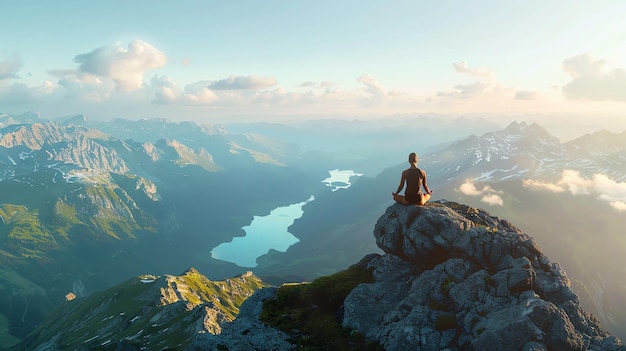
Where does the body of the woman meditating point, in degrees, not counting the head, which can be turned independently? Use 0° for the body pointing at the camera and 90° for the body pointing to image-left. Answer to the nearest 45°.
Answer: approximately 180°
